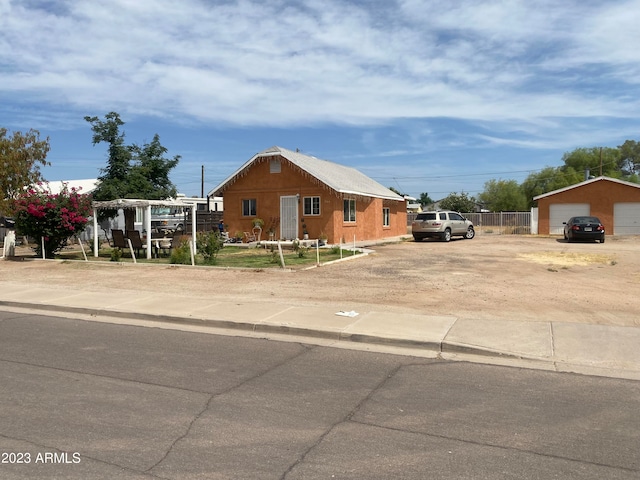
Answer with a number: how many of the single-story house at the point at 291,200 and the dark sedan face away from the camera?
1

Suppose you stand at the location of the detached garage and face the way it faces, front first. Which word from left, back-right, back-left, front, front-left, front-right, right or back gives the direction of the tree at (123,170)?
front-right

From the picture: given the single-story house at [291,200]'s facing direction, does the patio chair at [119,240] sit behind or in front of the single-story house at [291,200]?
in front

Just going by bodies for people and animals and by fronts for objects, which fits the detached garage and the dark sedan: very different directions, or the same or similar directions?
very different directions

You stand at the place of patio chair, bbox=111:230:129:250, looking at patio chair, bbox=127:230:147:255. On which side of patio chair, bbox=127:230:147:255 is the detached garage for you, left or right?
left

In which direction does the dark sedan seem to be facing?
away from the camera

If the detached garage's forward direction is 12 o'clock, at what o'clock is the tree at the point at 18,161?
The tree is roughly at 2 o'clock from the detached garage.

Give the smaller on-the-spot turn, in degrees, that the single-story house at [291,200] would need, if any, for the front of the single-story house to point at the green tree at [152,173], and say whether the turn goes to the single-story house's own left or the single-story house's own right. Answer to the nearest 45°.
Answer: approximately 45° to the single-story house's own right

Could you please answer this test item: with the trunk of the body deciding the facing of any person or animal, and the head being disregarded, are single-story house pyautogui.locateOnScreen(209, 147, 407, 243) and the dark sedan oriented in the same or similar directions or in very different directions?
very different directions

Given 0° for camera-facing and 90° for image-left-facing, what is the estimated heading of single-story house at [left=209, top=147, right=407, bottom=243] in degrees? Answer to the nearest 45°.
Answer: approximately 45°
